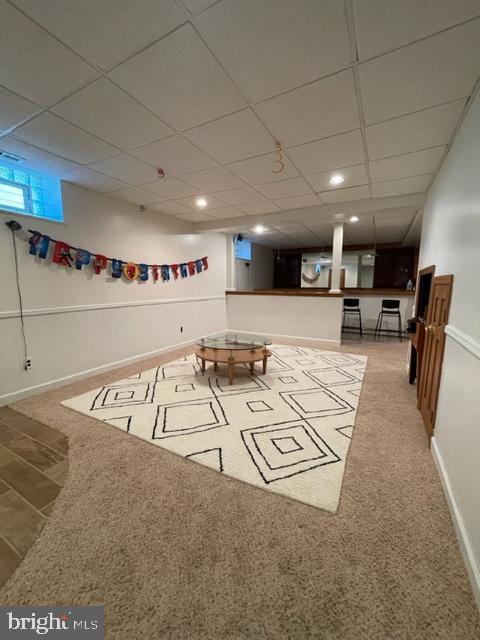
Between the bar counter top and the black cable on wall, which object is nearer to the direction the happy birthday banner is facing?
the bar counter top

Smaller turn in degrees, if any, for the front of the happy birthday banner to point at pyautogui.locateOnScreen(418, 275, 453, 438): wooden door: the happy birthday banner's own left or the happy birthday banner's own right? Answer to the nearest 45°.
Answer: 0° — it already faces it

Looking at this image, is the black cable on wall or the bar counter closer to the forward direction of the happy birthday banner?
the bar counter

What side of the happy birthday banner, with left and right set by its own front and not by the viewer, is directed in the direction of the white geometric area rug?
front

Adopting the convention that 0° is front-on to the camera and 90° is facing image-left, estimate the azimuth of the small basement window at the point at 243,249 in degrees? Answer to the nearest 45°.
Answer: approximately 315°

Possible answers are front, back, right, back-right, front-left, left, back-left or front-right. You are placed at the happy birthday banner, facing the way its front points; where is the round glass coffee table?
front

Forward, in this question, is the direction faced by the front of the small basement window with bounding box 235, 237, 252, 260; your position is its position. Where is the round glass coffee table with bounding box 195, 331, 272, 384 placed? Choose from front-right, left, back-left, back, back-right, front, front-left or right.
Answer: front-right

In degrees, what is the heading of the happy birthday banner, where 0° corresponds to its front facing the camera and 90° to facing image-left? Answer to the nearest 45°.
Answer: approximately 315°

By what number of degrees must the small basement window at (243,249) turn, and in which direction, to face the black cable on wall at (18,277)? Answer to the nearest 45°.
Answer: approximately 90° to its right

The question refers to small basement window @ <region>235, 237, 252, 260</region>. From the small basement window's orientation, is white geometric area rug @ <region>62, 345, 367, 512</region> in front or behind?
in front

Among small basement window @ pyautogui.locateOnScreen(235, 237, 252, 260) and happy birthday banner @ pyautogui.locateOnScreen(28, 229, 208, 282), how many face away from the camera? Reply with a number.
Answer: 0

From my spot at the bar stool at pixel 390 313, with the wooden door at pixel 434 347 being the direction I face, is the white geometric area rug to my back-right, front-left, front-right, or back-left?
front-right
